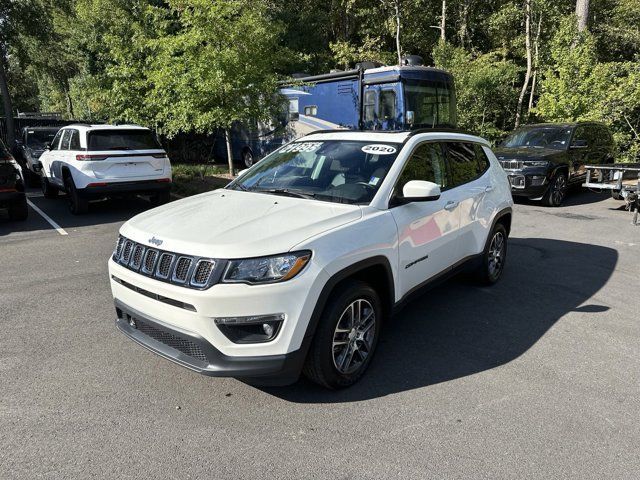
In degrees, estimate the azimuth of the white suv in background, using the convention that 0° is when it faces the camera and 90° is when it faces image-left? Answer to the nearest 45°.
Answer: approximately 135°

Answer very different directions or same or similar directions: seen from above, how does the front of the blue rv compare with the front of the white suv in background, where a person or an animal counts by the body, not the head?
very different directions

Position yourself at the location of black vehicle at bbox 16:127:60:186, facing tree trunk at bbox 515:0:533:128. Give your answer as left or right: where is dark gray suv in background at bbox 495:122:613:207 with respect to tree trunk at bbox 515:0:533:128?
right

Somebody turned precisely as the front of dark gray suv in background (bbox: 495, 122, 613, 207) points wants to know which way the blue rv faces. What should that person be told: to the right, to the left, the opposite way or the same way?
to the left

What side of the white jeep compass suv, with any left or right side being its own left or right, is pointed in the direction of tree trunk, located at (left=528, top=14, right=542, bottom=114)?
back

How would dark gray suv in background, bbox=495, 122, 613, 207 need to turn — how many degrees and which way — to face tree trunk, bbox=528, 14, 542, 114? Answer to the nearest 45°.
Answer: approximately 135° to its right

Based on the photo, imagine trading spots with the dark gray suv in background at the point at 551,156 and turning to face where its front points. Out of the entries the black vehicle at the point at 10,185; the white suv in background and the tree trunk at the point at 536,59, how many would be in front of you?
2

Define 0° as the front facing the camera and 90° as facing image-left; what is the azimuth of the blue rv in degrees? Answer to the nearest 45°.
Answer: approximately 315°

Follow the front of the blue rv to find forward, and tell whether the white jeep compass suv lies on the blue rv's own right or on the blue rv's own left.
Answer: on the blue rv's own right

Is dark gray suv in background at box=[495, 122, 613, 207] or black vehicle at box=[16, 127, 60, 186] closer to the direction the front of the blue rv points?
the dark gray suv in background

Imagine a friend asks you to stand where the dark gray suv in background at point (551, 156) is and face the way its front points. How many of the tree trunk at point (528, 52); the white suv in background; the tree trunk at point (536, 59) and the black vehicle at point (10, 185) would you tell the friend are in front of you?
2

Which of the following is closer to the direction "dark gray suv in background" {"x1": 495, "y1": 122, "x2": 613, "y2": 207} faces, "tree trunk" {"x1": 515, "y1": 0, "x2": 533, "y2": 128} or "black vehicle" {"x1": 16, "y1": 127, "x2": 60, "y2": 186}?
the black vehicle
